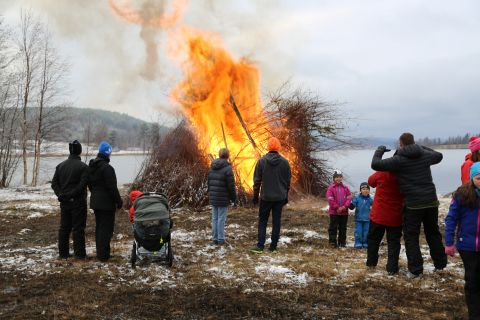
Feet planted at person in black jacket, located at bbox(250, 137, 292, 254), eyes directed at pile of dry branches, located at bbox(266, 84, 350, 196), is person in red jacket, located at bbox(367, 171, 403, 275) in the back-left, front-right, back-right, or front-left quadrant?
back-right

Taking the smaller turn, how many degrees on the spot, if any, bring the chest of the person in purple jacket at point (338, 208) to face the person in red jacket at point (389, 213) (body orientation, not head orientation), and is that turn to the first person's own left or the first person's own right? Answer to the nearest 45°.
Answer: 0° — they already face them

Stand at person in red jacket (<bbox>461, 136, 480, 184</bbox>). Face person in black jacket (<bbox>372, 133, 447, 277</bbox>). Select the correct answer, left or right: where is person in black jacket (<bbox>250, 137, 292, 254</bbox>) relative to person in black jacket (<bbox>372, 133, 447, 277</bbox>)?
right

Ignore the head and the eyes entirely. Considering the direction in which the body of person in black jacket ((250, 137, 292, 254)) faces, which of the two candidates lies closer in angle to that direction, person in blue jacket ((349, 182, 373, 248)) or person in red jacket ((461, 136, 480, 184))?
the person in blue jacket

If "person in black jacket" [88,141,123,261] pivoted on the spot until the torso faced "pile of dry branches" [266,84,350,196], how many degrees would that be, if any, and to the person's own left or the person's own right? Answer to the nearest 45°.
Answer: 0° — they already face it

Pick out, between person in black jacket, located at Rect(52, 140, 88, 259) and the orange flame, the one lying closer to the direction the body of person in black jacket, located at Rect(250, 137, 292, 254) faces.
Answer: the orange flame

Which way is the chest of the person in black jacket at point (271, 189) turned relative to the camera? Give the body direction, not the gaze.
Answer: away from the camera

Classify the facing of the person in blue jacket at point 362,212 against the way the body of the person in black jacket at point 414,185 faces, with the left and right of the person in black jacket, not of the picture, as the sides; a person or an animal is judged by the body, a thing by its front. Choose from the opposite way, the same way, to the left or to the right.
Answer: the opposite way

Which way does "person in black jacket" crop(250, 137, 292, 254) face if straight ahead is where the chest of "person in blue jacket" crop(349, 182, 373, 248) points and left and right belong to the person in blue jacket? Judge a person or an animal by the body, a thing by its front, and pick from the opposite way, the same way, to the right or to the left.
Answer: the opposite way

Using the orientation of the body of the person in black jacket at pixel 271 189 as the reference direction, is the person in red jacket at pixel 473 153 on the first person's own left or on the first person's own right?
on the first person's own right

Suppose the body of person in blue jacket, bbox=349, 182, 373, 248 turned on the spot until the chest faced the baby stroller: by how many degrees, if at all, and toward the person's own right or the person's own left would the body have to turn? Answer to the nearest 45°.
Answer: approximately 45° to the person's own right
